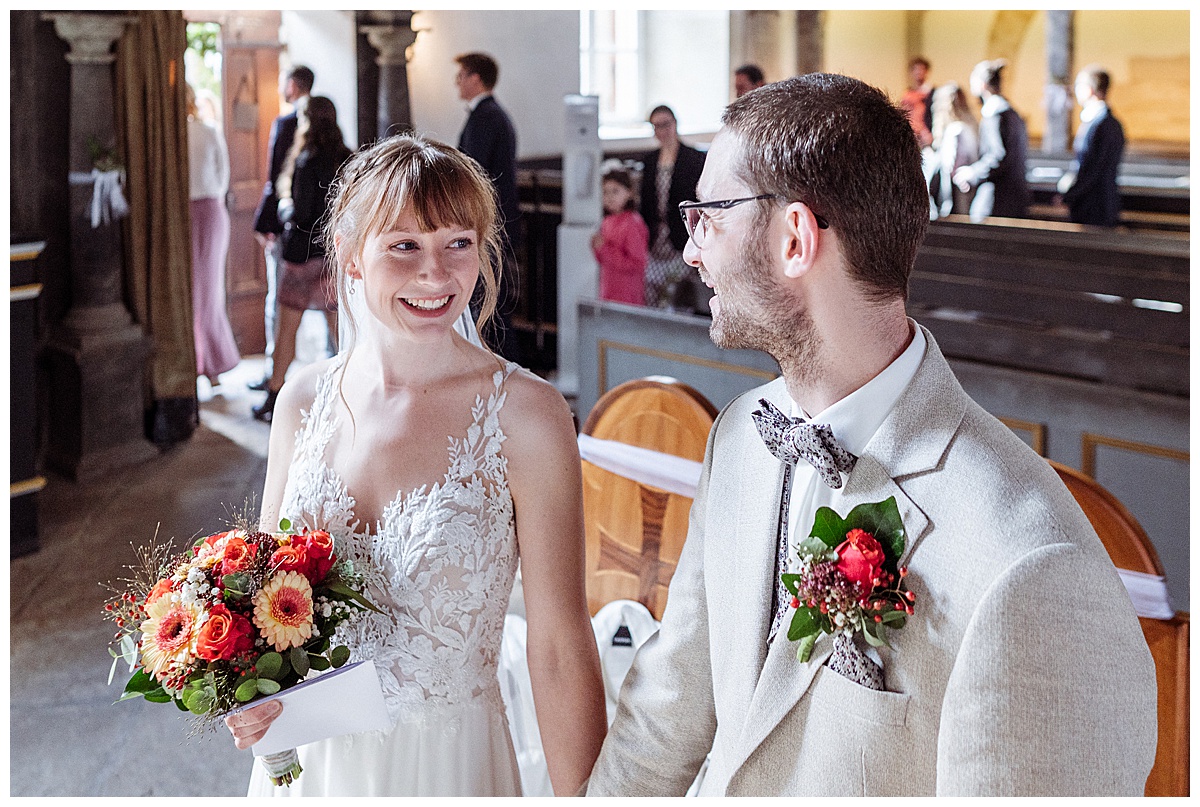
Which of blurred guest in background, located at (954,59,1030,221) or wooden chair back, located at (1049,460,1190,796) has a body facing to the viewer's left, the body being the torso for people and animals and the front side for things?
the blurred guest in background

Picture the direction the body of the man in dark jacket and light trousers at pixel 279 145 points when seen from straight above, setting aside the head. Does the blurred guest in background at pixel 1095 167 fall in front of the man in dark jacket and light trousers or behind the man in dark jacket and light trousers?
behind

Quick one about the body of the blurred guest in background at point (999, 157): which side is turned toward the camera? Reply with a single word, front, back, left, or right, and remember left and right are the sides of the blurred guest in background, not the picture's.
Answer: left

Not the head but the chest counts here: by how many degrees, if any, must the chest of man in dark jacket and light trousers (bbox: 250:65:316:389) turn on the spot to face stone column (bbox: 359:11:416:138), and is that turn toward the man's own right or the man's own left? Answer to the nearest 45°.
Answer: approximately 135° to the man's own right

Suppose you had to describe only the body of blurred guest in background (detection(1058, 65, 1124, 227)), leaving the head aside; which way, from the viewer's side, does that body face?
to the viewer's left

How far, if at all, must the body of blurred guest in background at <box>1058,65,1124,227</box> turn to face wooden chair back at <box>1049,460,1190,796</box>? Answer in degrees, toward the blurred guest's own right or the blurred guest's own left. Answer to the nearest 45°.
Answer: approximately 90° to the blurred guest's own left

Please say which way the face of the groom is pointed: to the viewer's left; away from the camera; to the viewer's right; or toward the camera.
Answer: to the viewer's left

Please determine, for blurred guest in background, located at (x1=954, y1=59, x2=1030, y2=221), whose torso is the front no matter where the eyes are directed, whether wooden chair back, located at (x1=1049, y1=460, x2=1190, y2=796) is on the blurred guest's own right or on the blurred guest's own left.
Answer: on the blurred guest's own left

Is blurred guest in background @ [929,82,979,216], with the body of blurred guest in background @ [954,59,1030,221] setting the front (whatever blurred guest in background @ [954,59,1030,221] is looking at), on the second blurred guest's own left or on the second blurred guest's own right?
on the second blurred guest's own right

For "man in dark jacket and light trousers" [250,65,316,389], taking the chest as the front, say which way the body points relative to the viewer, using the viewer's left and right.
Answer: facing to the left of the viewer
